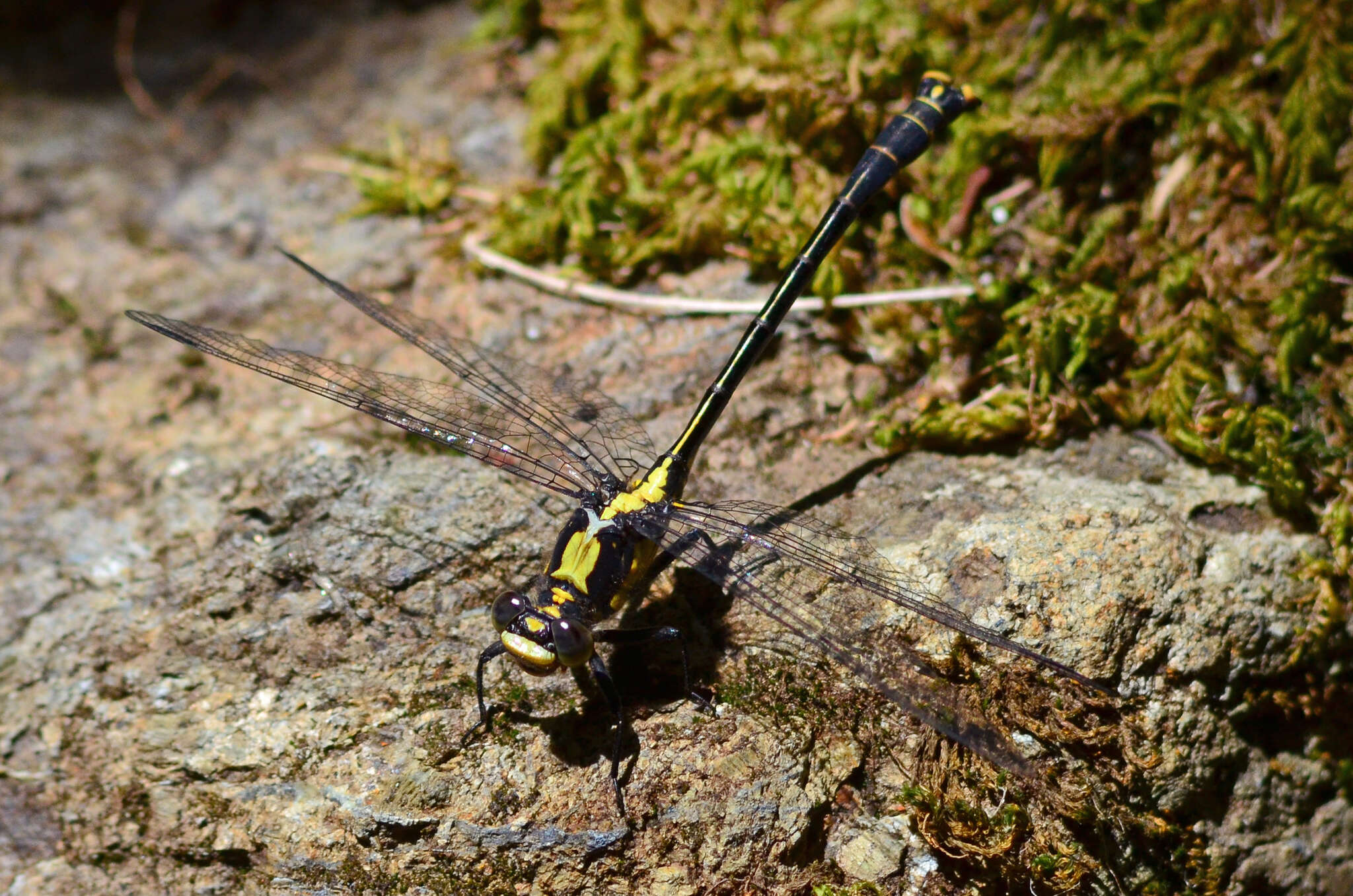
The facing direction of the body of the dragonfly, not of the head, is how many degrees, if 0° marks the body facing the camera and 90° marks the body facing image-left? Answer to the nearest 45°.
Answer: approximately 45°
